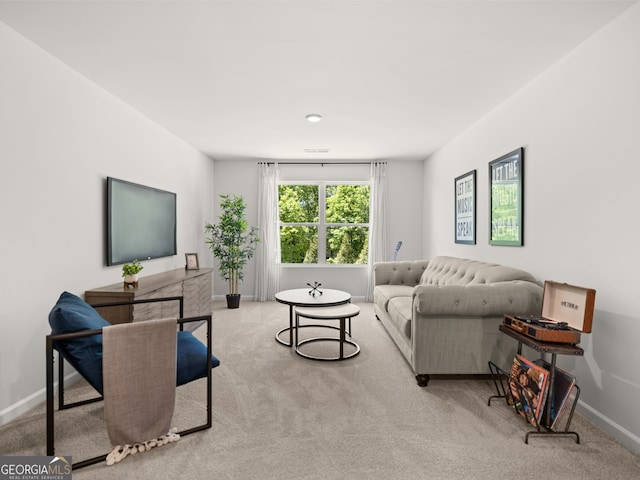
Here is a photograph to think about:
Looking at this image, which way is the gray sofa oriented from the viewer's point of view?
to the viewer's left

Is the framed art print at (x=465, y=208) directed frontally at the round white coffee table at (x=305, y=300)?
yes

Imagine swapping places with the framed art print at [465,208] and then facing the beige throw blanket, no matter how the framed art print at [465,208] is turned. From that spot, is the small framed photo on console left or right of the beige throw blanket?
right

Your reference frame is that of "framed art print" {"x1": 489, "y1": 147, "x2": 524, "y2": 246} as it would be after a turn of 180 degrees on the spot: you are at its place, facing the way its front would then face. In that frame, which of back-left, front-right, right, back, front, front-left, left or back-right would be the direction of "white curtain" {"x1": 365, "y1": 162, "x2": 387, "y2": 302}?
left

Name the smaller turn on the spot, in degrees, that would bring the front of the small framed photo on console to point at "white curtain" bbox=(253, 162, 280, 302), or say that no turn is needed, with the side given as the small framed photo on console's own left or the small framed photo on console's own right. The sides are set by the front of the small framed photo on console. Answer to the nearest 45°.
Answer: approximately 90° to the small framed photo on console's own left

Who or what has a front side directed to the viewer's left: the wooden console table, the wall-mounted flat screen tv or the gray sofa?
the gray sofa

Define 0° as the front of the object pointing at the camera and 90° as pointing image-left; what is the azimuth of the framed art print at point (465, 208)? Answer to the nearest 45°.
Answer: approximately 45°

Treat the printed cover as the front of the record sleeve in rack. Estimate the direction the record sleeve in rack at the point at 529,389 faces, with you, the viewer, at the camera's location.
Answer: facing the viewer and to the left of the viewer

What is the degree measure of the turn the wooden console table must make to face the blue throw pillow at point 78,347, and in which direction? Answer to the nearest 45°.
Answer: approximately 45° to its right

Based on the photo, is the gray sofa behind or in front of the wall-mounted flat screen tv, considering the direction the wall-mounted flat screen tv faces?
in front

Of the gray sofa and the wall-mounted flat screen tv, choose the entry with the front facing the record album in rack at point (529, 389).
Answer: the wall-mounted flat screen tv

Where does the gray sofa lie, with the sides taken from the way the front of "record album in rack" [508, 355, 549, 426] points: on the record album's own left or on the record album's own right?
on the record album's own right

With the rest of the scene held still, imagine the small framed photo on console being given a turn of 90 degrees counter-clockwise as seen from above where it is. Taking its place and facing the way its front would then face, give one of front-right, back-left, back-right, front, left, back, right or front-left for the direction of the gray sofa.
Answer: right

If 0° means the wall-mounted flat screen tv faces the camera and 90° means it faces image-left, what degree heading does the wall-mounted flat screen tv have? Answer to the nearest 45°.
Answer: approximately 315°

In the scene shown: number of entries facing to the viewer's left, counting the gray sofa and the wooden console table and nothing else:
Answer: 1
